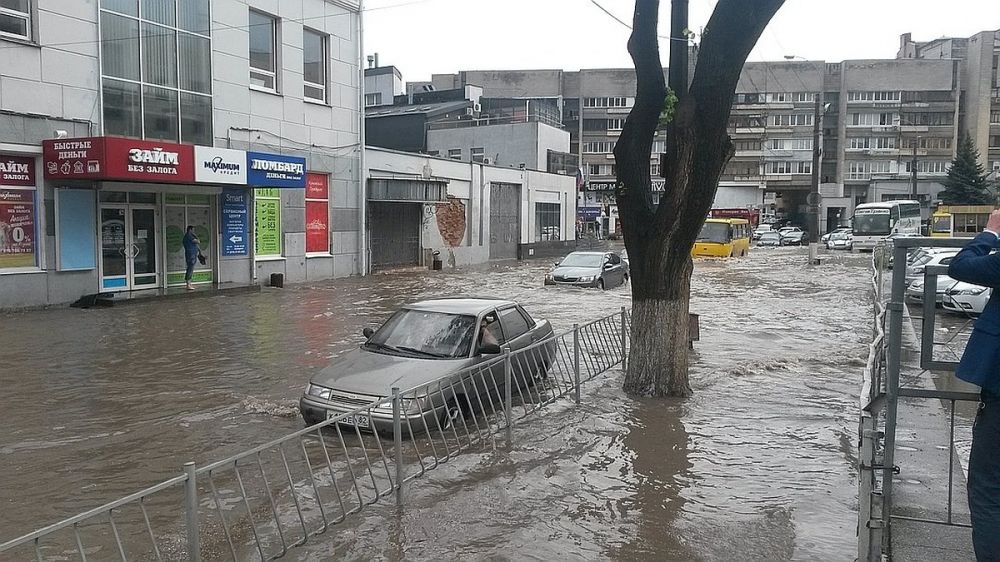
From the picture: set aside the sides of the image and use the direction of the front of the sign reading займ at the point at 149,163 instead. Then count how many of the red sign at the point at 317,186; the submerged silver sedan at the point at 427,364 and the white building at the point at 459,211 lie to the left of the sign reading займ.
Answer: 2

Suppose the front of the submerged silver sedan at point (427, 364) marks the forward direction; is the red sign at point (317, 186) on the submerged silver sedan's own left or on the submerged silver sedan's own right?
on the submerged silver sedan's own right

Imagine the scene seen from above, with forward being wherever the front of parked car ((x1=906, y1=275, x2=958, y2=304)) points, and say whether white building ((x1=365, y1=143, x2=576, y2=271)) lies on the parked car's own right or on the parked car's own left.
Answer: on the parked car's own right

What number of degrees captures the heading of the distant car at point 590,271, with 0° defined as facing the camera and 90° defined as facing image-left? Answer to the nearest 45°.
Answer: approximately 45°

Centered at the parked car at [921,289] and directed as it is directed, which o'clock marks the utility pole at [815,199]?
The utility pole is roughly at 4 o'clock from the parked car.

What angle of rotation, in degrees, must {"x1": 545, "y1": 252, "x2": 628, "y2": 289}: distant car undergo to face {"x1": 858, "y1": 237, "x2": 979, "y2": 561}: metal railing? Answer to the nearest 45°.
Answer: approximately 45° to its left

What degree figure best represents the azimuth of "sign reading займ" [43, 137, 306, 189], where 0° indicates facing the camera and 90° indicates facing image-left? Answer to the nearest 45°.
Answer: approximately 315°

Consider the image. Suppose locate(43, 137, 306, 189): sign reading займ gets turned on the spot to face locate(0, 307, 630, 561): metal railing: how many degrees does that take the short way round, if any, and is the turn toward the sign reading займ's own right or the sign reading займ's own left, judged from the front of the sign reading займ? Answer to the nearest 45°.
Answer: approximately 45° to the sign reading займ's own right

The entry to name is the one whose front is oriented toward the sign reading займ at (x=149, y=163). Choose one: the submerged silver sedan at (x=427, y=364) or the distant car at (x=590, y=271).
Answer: the distant car

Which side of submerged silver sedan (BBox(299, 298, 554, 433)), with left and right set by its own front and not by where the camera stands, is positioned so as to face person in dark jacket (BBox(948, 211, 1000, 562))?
left

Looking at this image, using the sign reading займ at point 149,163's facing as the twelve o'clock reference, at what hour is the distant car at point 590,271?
The distant car is roughly at 10 o'clock from the sign reading займ.

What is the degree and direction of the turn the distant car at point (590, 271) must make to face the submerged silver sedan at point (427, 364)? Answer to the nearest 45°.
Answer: approximately 45° to its left
